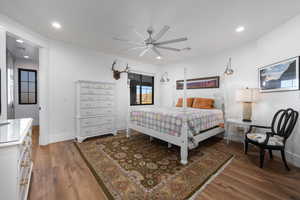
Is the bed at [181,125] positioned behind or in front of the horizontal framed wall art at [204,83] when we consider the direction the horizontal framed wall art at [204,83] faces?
in front

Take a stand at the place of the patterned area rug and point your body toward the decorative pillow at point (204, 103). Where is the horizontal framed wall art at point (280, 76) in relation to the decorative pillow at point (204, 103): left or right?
right

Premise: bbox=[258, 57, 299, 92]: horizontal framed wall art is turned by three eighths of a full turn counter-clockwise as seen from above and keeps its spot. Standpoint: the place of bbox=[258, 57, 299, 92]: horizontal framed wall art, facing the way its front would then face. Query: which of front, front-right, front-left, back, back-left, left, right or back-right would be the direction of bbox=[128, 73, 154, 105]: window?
back

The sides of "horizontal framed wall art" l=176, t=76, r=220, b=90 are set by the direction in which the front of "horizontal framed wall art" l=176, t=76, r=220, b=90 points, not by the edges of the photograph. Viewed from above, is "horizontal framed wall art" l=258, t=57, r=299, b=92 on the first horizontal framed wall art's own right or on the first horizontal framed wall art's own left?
on the first horizontal framed wall art's own left

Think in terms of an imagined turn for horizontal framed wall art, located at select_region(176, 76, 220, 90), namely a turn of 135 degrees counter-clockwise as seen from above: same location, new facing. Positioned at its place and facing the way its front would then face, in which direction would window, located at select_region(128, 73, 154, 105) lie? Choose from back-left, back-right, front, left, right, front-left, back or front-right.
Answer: back

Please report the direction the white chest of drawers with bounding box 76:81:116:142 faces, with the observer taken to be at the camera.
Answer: facing the viewer and to the right of the viewer

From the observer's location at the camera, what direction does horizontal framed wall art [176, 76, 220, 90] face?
facing the viewer and to the left of the viewer

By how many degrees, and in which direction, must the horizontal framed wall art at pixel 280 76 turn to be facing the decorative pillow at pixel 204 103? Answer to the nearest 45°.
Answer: approximately 45° to its right

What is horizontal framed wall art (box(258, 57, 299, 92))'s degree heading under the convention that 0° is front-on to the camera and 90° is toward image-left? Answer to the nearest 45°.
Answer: approximately 45°
